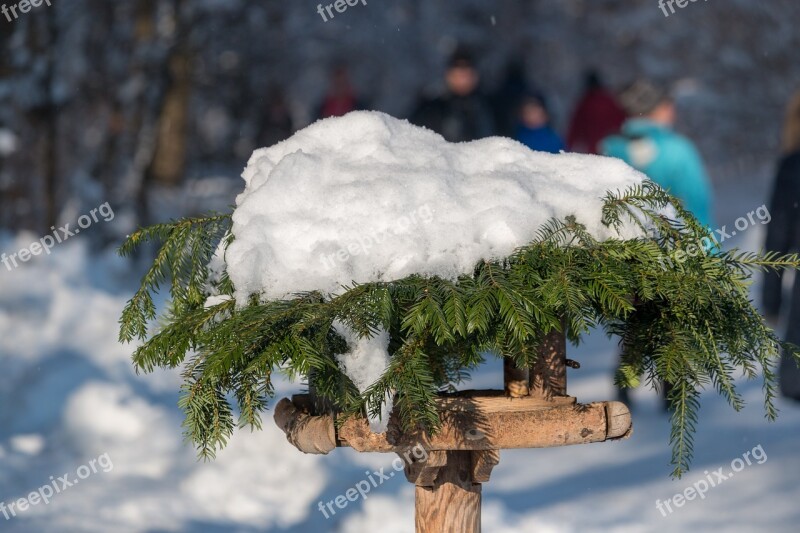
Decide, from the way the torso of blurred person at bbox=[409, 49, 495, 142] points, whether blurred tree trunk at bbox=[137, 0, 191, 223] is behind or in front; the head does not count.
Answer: behind

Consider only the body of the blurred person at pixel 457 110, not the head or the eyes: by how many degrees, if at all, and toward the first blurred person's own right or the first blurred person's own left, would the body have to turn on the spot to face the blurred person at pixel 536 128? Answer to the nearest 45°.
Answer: approximately 135° to the first blurred person's own left

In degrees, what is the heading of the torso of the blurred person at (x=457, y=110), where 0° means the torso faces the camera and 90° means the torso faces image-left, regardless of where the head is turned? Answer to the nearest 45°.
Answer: approximately 0°

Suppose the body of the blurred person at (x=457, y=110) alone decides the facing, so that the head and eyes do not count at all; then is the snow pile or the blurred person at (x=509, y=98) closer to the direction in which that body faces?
the snow pile
